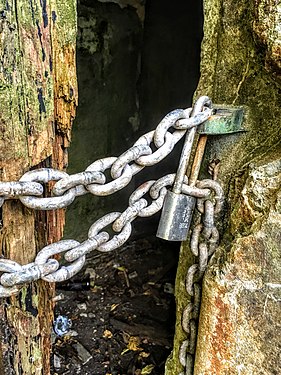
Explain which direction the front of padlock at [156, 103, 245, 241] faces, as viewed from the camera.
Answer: facing the viewer and to the right of the viewer
